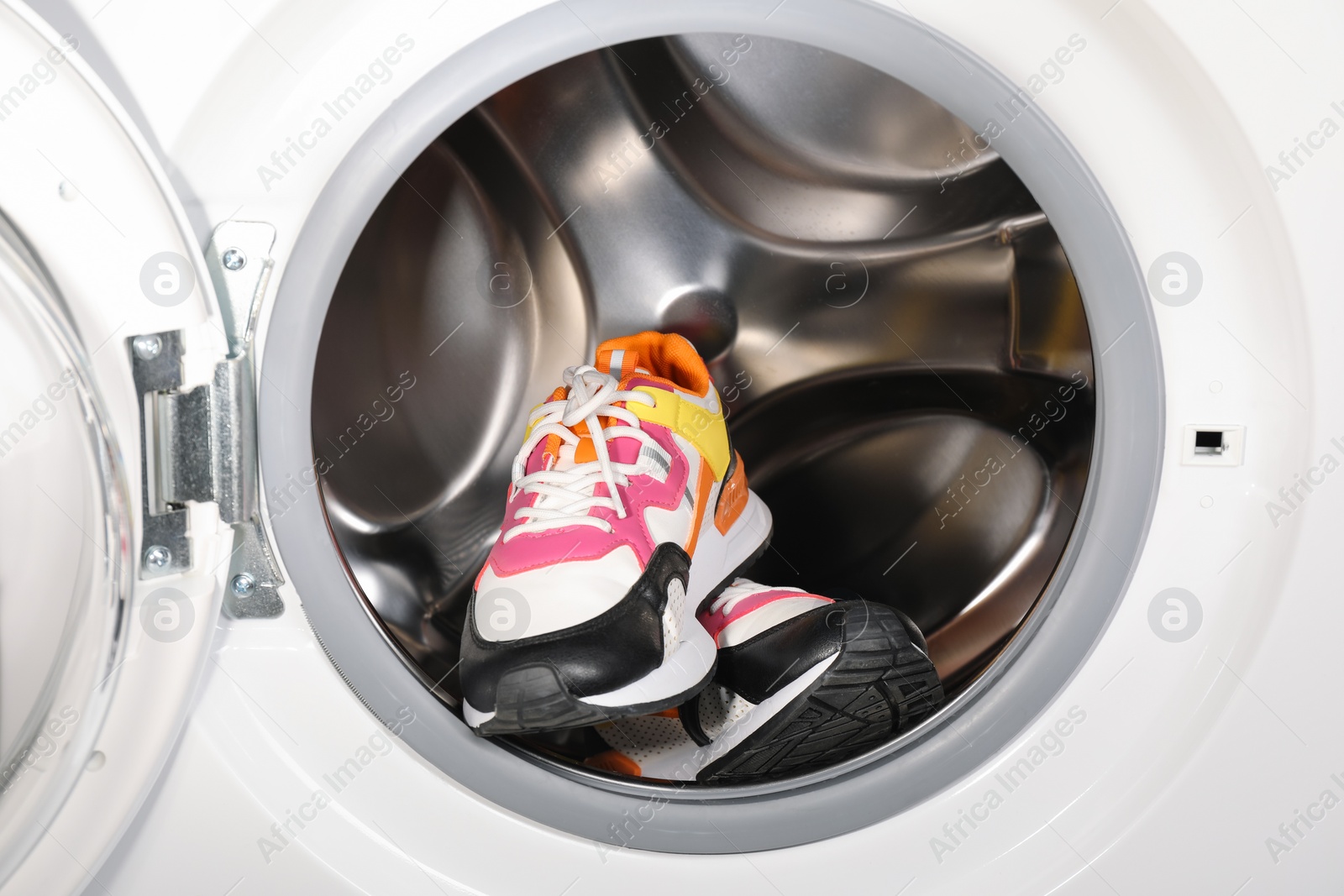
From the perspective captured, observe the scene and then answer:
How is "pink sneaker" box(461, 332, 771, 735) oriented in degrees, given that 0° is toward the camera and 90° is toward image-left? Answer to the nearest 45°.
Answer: approximately 45°

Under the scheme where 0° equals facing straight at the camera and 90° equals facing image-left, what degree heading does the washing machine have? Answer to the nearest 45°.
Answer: approximately 0°
